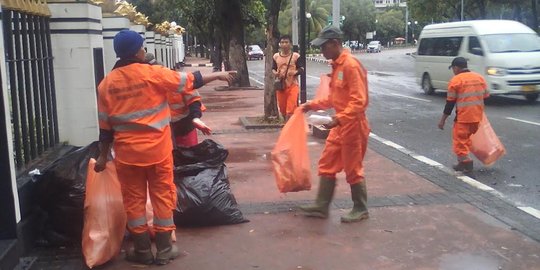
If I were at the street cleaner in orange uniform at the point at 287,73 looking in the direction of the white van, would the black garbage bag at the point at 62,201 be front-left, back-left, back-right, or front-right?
back-right

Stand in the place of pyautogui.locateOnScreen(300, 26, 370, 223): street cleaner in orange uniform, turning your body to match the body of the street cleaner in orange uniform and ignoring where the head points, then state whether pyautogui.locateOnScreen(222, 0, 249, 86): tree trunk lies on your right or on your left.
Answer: on your right

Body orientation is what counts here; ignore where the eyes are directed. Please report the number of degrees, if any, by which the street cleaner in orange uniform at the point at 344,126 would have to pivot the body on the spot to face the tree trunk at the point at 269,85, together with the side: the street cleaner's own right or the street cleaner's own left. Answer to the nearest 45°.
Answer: approximately 90° to the street cleaner's own right

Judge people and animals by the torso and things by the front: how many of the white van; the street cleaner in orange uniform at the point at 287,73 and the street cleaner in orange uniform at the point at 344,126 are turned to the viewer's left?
1

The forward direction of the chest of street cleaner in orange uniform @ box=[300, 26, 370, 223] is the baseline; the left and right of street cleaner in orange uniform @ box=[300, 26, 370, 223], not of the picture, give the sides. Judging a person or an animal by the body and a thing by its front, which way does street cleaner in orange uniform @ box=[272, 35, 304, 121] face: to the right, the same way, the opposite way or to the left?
to the left

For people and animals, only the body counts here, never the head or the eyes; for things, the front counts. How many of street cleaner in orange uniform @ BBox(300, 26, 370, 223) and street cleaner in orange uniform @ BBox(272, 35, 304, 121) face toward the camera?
1

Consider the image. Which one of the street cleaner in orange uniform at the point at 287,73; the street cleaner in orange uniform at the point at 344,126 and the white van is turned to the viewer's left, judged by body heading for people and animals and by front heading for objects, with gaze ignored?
the street cleaner in orange uniform at the point at 344,126

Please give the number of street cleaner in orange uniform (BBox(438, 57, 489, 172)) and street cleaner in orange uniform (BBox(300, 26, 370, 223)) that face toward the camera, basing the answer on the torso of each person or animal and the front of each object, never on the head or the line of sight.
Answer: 0

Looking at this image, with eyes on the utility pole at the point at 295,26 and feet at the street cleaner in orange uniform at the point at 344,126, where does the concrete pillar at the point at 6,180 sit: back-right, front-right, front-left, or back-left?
back-left

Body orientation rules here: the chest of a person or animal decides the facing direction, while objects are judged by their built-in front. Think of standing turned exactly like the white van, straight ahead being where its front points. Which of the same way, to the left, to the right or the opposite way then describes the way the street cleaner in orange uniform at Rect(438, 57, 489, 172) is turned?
the opposite way

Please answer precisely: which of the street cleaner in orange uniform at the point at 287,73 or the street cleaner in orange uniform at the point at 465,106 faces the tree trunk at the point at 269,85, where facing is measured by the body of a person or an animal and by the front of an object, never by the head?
the street cleaner in orange uniform at the point at 465,106

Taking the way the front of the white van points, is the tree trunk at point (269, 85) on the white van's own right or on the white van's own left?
on the white van's own right

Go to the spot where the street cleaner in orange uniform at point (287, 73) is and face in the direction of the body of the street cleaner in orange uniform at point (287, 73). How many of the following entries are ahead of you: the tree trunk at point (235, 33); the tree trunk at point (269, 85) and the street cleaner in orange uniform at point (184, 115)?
1

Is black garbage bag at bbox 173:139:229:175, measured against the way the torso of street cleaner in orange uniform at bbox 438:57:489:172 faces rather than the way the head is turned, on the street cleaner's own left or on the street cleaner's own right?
on the street cleaner's own left

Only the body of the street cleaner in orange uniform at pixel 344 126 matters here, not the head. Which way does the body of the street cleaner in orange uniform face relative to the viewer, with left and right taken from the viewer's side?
facing to the left of the viewer

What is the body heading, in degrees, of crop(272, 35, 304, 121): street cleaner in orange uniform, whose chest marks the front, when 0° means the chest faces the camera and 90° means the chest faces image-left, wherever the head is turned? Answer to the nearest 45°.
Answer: approximately 0°
